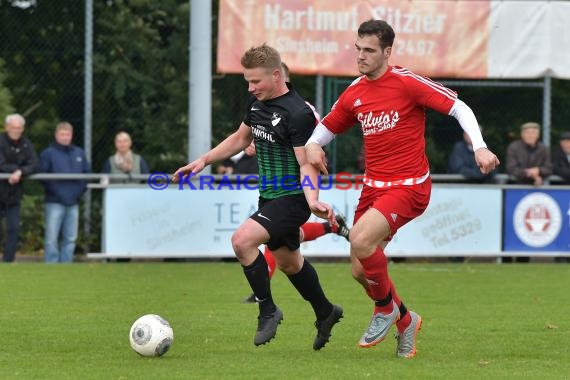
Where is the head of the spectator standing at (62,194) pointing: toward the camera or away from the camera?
toward the camera

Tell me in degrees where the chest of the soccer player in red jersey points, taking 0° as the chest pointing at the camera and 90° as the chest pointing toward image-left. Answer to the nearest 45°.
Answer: approximately 45°

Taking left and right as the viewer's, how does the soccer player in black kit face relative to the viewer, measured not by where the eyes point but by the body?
facing the viewer and to the left of the viewer

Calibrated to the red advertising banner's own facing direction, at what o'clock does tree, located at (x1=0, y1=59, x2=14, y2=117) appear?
The tree is roughly at 3 o'clock from the red advertising banner.

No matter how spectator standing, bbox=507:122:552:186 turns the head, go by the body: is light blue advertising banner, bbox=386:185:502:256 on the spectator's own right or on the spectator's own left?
on the spectator's own right

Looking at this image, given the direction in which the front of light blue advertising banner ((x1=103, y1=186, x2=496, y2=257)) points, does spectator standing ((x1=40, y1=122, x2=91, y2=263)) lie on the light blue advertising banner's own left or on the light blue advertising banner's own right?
on the light blue advertising banner's own right

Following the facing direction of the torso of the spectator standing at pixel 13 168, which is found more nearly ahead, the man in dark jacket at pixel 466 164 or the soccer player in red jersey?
the soccer player in red jersey

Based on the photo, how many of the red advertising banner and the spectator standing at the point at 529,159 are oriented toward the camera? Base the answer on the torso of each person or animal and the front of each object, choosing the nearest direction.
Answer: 2

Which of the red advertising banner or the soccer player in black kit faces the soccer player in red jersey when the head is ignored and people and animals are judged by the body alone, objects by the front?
the red advertising banner

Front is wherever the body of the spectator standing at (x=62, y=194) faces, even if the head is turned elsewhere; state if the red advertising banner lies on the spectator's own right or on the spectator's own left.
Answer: on the spectator's own left

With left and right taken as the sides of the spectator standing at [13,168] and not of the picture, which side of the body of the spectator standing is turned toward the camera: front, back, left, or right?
front

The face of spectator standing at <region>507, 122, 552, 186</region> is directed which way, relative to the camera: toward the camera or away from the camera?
toward the camera

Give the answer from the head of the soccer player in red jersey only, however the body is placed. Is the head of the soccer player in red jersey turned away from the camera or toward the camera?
toward the camera

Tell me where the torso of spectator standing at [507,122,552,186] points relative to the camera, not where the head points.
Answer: toward the camera

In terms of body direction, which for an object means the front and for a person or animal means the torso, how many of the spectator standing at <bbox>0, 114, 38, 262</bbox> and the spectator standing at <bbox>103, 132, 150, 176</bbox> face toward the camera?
2

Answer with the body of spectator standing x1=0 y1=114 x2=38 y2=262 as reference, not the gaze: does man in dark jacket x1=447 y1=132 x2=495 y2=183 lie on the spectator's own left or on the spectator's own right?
on the spectator's own left

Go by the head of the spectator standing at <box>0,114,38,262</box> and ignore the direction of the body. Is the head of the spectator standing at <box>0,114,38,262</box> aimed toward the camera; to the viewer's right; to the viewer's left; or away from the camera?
toward the camera
